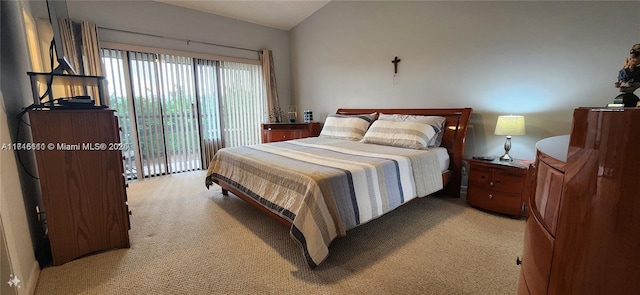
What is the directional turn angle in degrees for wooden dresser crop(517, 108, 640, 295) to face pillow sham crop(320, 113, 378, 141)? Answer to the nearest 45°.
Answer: approximately 45° to its right

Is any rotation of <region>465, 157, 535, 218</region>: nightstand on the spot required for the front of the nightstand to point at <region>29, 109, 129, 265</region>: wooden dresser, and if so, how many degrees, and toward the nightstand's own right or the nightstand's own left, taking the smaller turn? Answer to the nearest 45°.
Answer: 0° — it already faces it

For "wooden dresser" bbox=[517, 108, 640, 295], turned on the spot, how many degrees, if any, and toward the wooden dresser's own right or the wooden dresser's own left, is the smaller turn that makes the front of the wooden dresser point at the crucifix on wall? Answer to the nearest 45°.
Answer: approximately 45° to the wooden dresser's own right

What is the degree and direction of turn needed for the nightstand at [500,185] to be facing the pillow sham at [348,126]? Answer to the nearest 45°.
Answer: approximately 45° to its right

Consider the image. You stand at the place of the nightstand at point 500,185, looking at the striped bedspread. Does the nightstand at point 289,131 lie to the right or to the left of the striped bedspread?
right

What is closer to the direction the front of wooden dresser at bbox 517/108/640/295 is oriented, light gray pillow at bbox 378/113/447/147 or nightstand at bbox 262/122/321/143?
the nightstand

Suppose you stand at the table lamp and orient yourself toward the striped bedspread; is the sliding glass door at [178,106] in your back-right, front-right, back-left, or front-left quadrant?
front-right

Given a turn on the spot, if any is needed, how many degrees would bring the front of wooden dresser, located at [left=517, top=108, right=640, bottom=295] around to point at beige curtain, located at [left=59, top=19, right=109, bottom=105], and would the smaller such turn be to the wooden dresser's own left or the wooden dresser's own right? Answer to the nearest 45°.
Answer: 0° — it already faces it

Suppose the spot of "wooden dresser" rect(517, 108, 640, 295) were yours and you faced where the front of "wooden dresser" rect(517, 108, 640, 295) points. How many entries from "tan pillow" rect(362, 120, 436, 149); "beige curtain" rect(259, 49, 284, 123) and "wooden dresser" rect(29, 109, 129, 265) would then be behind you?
0

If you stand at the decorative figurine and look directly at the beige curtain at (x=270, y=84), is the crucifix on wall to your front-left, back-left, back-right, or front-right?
front-right

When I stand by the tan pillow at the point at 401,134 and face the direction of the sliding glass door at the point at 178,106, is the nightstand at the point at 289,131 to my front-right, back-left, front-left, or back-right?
front-right

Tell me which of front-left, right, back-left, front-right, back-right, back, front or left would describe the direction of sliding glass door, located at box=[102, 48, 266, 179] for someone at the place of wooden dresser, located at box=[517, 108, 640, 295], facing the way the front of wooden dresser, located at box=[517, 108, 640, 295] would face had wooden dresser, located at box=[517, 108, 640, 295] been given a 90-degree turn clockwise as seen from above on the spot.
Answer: left

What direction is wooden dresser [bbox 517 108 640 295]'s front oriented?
to the viewer's left

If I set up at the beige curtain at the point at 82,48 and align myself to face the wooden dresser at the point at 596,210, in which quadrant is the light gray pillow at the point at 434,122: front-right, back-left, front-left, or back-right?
front-left

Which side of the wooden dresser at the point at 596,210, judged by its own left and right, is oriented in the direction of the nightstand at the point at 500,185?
right

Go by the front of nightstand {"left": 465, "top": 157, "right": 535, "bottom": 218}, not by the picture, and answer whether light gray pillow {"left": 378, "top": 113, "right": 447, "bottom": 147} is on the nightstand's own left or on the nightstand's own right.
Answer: on the nightstand's own right

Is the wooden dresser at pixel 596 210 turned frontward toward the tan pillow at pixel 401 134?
no

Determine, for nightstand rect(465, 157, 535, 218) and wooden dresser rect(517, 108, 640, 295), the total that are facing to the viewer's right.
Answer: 0
